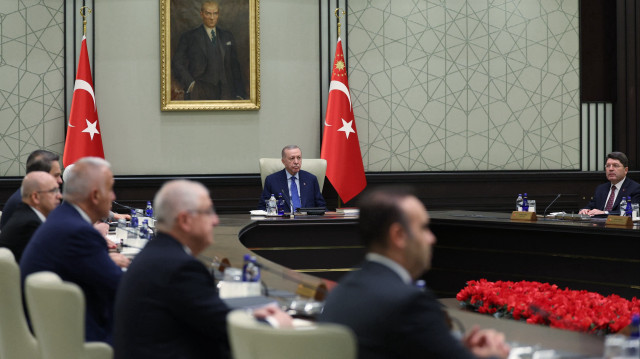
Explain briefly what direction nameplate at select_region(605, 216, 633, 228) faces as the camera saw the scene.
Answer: facing the viewer and to the left of the viewer

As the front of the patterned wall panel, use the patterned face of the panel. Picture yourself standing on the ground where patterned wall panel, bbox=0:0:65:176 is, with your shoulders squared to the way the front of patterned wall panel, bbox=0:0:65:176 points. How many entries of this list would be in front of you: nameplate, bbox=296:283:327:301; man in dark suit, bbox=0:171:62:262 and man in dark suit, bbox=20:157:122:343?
3

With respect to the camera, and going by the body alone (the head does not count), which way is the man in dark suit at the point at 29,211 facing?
to the viewer's right

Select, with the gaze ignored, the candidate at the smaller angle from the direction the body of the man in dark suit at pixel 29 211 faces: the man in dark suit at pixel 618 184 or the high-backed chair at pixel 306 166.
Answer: the man in dark suit

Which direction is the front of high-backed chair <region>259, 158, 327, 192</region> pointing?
toward the camera

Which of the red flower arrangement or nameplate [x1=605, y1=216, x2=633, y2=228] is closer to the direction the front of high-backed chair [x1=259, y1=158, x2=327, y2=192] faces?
the red flower arrangement

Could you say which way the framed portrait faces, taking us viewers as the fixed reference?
facing the viewer

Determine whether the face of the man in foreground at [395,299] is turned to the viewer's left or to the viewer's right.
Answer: to the viewer's right

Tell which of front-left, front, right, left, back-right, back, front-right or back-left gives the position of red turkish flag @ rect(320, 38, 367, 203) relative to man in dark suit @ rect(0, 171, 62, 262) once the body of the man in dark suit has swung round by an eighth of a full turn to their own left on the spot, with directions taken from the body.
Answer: front

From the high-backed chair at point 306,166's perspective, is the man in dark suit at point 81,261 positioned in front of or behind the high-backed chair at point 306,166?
in front

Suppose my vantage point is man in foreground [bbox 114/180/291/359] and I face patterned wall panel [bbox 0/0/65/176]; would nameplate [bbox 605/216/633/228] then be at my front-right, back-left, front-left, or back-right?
front-right

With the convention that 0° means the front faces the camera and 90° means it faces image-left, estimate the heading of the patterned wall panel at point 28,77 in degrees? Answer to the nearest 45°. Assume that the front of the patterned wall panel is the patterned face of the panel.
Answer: approximately 0°

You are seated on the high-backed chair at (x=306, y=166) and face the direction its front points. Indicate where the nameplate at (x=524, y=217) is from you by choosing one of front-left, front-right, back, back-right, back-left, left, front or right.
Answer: front-left

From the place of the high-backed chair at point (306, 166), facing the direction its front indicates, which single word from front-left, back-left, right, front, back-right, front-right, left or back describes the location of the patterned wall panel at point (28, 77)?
right

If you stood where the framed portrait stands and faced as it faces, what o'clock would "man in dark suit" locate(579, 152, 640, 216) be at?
The man in dark suit is roughly at 10 o'clock from the framed portrait.

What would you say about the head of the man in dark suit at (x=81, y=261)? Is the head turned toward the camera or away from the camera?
away from the camera

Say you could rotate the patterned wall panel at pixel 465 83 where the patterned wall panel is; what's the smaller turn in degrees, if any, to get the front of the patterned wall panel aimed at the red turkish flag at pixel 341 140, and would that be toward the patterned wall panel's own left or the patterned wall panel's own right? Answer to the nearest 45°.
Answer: approximately 45° to the patterned wall panel's own right
